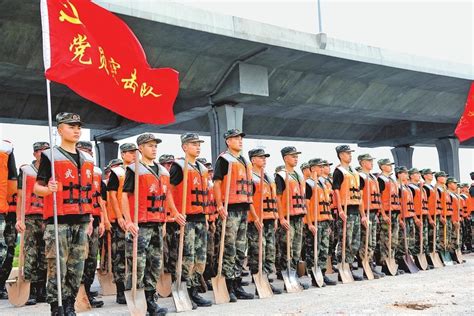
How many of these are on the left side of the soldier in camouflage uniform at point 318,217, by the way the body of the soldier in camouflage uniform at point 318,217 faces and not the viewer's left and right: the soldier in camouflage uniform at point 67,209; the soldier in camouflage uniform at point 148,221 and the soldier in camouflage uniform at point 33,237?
0

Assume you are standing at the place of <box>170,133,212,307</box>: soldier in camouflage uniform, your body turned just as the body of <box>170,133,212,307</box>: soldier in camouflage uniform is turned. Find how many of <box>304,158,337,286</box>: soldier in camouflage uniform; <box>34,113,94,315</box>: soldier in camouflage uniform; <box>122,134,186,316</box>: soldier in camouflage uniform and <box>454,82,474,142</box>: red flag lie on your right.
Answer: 2

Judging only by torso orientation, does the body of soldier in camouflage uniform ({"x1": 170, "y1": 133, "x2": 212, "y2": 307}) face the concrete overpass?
no

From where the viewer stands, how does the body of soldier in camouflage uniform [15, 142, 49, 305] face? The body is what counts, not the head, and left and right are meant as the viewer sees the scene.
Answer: facing the viewer and to the right of the viewer

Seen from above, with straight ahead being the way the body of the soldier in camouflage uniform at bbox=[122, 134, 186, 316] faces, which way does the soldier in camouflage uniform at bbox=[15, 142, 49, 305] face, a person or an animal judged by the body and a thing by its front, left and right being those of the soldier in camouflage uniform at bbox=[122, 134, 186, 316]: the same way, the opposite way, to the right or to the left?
the same way

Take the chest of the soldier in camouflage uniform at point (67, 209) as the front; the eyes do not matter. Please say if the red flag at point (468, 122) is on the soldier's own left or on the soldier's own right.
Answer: on the soldier's own left

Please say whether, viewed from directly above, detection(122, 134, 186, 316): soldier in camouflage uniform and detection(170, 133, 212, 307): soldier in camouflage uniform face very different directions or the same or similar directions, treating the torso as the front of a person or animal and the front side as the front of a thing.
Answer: same or similar directions

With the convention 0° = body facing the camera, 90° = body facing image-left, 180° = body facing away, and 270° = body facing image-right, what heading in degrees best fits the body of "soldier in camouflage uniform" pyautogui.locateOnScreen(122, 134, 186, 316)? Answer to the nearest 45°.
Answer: approximately 315°

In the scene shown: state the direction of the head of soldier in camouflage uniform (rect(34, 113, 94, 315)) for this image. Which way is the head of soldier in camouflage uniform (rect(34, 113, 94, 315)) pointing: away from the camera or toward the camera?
toward the camera

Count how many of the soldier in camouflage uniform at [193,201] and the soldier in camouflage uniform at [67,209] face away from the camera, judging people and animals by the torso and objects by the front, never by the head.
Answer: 0

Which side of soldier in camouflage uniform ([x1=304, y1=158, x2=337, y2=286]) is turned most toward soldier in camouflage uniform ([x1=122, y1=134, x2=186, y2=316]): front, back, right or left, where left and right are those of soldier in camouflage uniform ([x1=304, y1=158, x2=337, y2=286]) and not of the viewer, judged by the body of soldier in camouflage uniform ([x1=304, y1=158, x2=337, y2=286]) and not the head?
right

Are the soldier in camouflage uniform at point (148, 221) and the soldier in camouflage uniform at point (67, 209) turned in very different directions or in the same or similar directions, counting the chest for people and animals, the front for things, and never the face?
same or similar directions

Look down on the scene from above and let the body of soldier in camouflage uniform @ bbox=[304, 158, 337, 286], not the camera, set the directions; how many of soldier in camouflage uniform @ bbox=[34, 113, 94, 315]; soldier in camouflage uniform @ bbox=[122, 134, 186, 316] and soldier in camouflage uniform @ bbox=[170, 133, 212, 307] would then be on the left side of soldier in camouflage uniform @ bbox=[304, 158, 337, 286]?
0

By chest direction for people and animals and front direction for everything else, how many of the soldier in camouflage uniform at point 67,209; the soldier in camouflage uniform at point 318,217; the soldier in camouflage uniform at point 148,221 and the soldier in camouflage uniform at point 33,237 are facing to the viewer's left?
0

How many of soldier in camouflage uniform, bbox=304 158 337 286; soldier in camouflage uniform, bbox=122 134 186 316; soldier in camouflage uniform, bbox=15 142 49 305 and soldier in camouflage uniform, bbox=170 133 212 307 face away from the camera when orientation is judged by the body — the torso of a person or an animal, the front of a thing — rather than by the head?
0

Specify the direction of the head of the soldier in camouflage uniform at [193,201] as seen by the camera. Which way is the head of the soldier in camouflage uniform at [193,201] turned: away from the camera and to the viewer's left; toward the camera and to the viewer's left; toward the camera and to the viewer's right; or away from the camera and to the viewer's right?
toward the camera and to the viewer's right

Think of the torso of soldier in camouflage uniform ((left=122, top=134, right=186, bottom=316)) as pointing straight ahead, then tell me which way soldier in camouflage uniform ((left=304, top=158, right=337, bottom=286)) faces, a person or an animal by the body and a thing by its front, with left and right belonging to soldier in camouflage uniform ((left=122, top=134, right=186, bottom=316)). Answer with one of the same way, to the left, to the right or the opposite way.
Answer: the same way
